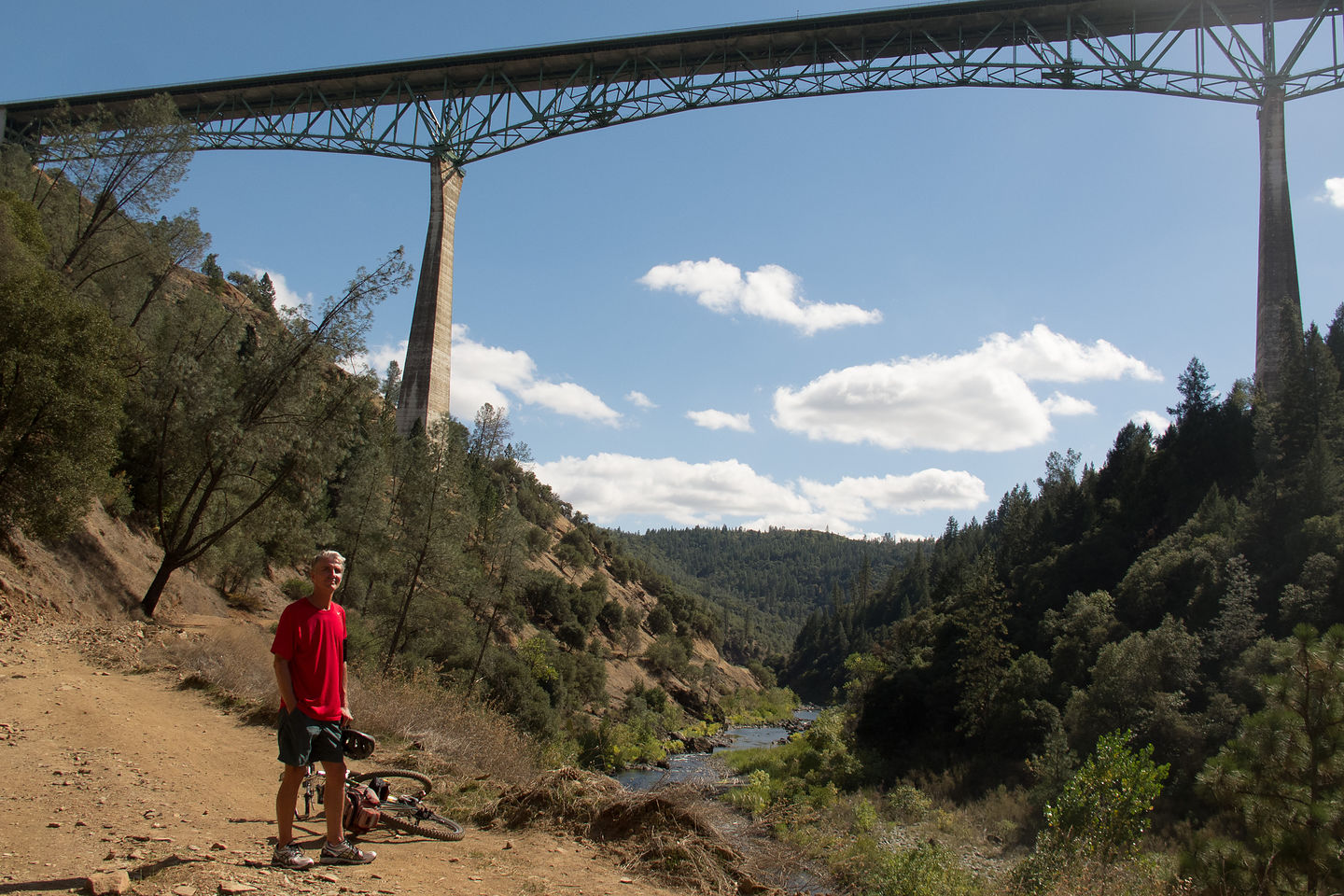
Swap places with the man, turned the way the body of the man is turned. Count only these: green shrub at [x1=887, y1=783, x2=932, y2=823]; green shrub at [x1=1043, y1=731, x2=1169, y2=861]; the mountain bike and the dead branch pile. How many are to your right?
0

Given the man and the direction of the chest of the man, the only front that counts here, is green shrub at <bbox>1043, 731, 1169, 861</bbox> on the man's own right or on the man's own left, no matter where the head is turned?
on the man's own left

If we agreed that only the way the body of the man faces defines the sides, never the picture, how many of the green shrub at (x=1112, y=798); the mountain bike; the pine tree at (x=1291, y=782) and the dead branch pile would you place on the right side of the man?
0

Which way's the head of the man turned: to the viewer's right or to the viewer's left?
to the viewer's right

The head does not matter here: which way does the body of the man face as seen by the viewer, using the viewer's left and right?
facing the viewer and to the right of the viewer

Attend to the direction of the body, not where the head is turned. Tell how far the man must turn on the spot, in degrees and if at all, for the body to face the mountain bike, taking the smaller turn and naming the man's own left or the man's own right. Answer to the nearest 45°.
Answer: approximately 90° to the man's own left

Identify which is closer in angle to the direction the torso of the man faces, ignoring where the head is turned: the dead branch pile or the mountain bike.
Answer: the dead branch pile

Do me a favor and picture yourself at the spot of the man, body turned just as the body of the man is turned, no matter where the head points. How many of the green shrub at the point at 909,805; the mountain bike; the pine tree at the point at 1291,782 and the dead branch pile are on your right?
0

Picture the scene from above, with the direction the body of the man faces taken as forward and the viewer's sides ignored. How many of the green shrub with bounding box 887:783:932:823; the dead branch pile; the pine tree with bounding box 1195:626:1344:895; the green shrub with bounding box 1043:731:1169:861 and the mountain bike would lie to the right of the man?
0

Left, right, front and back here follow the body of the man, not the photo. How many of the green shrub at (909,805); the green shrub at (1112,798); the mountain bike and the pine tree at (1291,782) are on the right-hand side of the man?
0

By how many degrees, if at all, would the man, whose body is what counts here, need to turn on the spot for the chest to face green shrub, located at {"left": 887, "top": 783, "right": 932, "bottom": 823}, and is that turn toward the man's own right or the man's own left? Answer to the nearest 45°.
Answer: approximately 90° to the man's own left

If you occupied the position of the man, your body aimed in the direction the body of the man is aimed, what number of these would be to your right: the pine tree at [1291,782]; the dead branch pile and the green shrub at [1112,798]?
0
